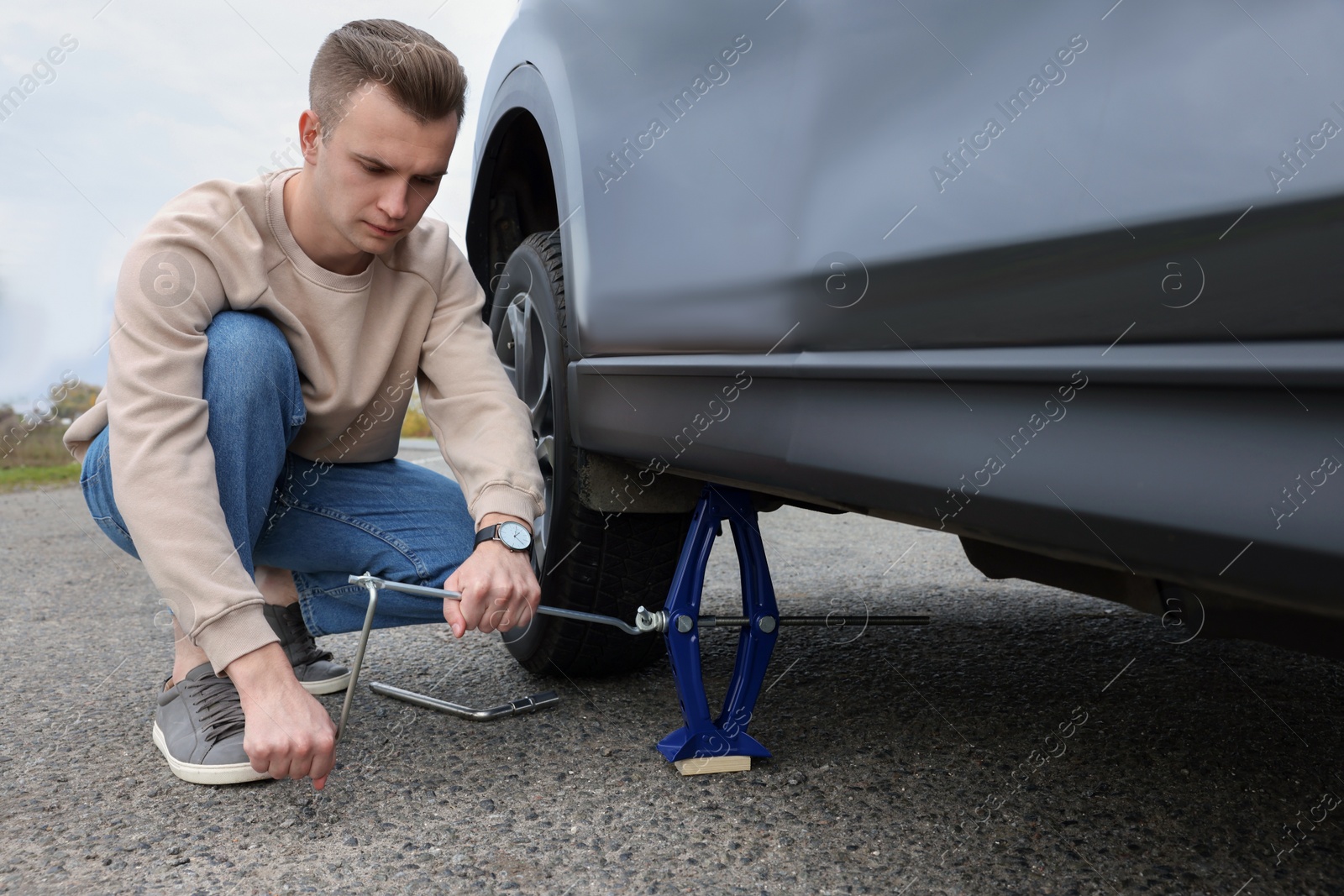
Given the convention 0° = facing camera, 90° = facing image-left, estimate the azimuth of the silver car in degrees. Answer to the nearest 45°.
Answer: approximately 135°

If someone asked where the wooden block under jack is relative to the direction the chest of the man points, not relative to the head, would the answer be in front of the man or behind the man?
in front

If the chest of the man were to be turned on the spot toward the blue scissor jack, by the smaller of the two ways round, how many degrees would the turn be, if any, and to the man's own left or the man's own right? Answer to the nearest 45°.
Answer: approximately 45° to the man's own left

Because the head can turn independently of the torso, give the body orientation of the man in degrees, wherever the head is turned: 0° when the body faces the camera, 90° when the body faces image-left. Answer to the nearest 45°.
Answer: approximately 315°

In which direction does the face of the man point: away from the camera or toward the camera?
toward the camera

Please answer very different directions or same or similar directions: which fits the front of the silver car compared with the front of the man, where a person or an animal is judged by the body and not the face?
very different directions
